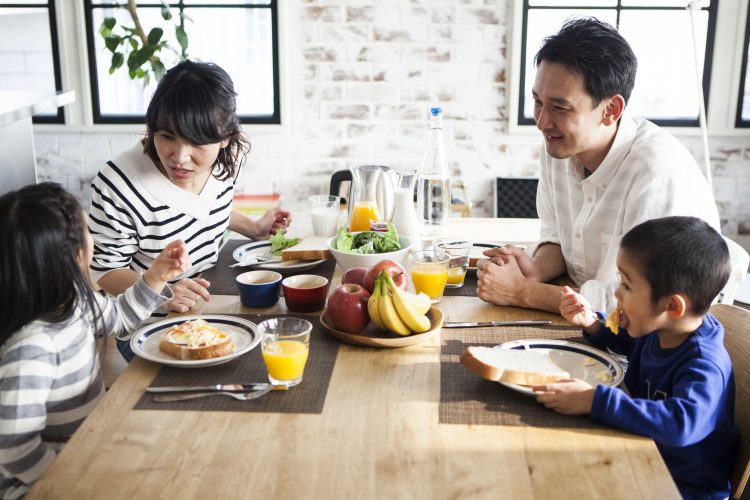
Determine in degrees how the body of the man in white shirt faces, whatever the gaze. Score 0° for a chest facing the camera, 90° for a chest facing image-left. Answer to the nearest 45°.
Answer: approximately 45°

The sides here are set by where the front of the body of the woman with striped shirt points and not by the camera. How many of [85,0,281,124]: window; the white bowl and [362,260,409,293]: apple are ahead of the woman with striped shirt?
2

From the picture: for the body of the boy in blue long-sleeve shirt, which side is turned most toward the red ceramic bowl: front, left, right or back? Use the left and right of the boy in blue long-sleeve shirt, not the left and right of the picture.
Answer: front

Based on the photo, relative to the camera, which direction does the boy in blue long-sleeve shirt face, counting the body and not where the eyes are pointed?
to the viewer's left

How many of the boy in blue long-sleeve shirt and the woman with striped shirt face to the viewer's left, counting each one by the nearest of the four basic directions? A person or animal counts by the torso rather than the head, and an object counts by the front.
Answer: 1

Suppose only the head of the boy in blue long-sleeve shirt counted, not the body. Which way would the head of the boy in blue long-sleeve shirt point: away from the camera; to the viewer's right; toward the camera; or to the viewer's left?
to the viewer's left

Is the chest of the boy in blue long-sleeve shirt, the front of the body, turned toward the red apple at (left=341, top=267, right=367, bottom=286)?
yes

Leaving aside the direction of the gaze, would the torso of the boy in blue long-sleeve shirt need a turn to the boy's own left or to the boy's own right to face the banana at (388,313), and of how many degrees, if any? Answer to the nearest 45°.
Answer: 0° — they already face it

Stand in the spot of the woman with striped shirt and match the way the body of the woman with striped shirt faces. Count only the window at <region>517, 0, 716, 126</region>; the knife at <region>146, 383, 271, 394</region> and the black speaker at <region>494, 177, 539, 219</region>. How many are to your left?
2

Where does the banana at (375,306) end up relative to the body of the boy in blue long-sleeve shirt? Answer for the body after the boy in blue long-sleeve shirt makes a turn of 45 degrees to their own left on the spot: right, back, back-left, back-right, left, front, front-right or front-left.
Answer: front-right

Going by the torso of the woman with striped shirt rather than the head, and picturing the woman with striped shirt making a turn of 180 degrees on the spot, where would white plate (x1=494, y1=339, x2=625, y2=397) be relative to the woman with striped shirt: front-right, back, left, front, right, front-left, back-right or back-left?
back

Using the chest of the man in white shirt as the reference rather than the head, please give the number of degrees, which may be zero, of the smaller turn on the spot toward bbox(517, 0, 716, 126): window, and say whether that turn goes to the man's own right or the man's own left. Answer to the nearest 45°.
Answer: approximately 135° to the man's own right

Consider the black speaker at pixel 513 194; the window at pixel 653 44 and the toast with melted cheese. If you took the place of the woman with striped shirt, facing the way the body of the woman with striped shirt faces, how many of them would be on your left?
2

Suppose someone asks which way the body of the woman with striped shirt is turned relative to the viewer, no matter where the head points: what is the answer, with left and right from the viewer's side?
facing the viewer and to the right of the viewer
